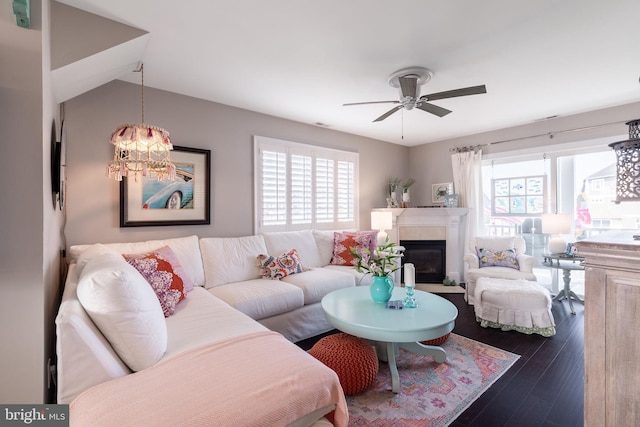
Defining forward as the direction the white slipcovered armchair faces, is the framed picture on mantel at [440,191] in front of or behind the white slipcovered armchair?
behind

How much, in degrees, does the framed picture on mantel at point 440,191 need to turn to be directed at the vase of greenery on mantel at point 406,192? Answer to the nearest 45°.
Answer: approximately 90° to its right

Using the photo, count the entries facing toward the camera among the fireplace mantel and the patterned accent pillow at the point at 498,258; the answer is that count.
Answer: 2

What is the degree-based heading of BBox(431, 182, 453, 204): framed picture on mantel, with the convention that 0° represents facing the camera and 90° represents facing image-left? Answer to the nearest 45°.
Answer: approximately 0°

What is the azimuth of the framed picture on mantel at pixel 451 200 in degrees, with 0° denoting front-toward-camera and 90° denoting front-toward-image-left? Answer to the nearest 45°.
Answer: approximately 0°
